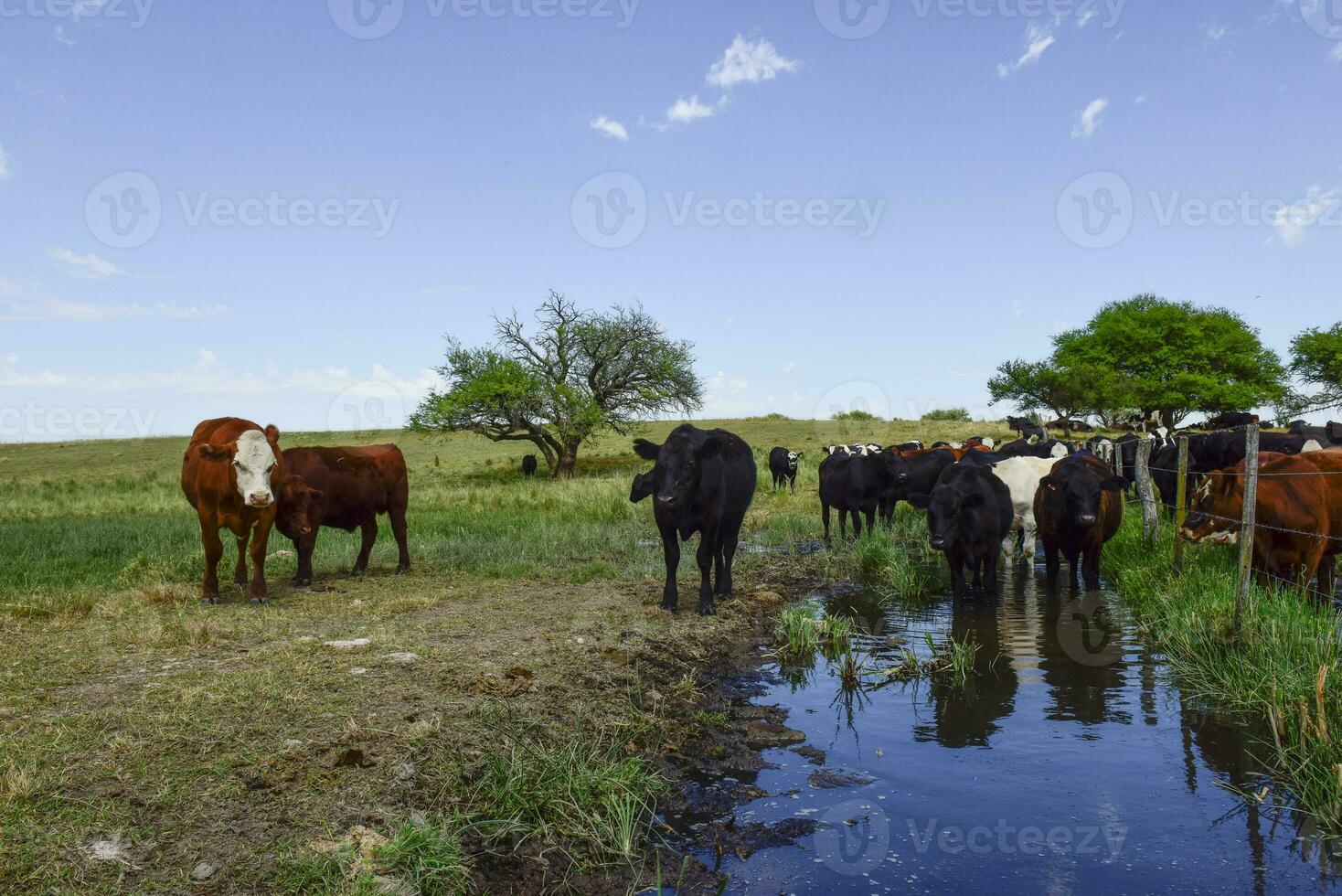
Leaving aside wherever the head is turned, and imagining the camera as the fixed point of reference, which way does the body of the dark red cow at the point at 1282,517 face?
to the viewer's left

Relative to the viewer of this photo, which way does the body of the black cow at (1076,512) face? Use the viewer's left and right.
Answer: facing the viewer

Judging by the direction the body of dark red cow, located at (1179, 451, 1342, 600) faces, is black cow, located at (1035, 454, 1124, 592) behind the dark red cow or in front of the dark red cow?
in front

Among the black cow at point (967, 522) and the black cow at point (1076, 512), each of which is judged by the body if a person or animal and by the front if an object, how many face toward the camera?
2

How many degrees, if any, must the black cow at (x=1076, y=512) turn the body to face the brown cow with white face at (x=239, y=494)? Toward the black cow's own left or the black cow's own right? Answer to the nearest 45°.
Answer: approximately 45° to the black cow's own right

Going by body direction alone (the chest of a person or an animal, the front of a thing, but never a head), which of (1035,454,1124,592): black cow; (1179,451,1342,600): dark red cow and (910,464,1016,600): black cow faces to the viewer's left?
the dark red cow

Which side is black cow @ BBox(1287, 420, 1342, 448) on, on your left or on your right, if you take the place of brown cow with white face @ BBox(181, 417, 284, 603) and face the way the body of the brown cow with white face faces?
on your left

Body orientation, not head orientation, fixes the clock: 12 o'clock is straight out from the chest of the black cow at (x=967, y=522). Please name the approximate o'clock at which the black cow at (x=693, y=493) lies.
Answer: the black cow at (x=693, y=493) is roughly at 2 o'clock from the black cow at (x=967, y=522).

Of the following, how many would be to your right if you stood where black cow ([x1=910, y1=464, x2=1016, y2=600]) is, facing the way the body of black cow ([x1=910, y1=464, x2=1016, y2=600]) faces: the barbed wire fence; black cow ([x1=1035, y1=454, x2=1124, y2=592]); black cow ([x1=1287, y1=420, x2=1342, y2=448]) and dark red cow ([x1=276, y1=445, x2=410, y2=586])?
1

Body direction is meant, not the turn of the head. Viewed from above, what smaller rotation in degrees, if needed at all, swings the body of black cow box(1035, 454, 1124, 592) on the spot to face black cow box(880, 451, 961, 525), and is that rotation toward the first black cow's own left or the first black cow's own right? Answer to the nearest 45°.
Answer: approximately 135° to the first black cow's own right

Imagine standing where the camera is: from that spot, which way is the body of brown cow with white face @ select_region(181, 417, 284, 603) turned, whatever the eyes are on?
toward the camera

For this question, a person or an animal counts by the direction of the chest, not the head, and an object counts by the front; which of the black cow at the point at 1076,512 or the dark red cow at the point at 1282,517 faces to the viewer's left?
the dark red cow

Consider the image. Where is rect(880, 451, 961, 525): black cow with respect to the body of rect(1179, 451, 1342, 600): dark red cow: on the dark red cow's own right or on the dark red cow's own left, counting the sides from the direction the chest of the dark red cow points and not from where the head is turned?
on the dark red cow's own right
